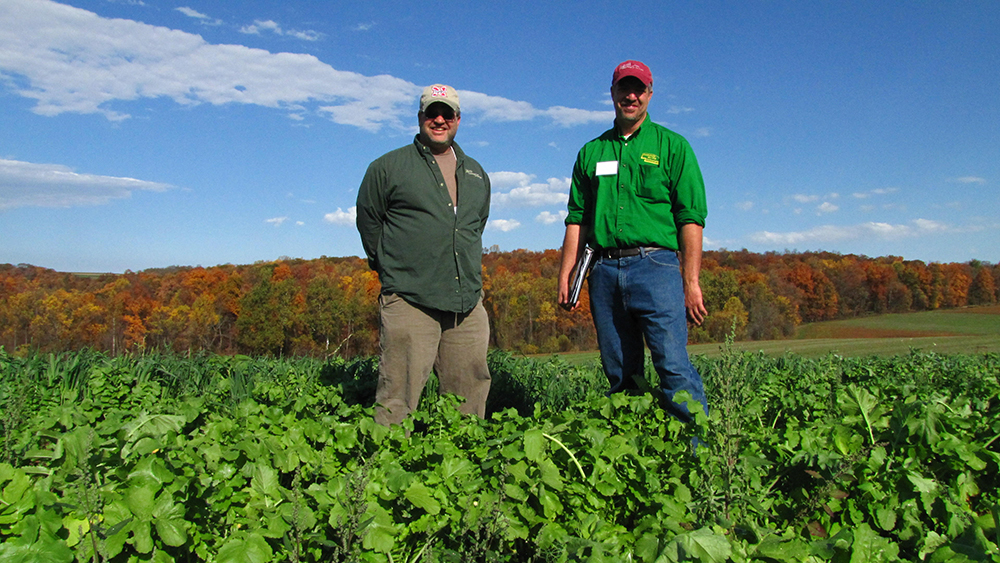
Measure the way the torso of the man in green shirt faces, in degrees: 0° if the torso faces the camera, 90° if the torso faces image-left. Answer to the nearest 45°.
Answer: approximately 0°

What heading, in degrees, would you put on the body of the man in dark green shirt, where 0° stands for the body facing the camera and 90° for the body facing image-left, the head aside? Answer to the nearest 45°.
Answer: approximately 315°

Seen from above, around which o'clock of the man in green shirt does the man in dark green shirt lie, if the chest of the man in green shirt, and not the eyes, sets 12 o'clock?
The man in dark green shirt is roughly at 3 o'clock from the man in green shirt.
